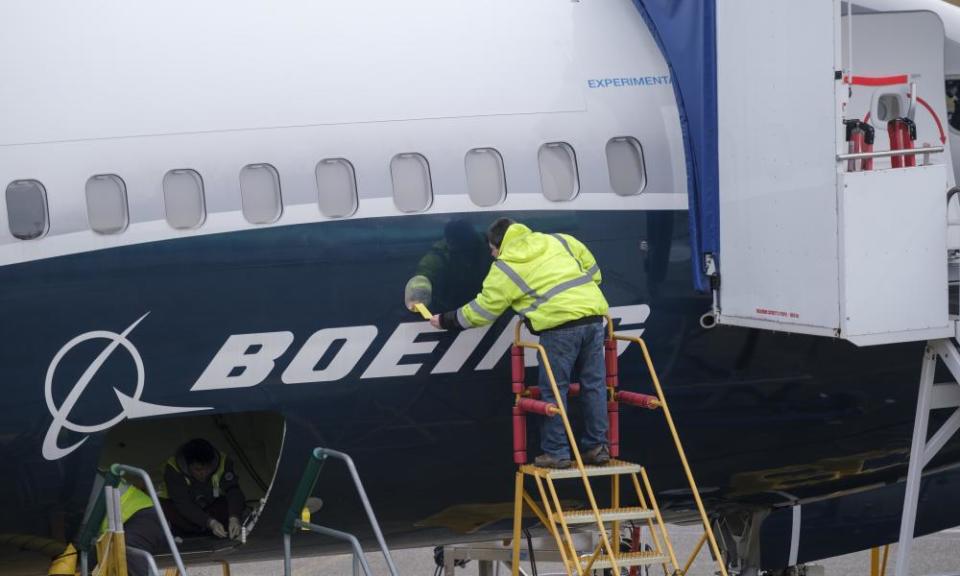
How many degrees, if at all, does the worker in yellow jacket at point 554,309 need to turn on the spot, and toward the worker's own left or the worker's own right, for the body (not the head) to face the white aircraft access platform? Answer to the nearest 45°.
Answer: approximately 135° to the worker's own right

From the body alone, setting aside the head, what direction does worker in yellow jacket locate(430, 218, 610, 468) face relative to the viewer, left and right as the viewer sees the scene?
facing away from the viewer and to the left of the viewer

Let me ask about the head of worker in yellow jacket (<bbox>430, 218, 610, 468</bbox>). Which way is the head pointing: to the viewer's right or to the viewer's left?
to the viewer's left
